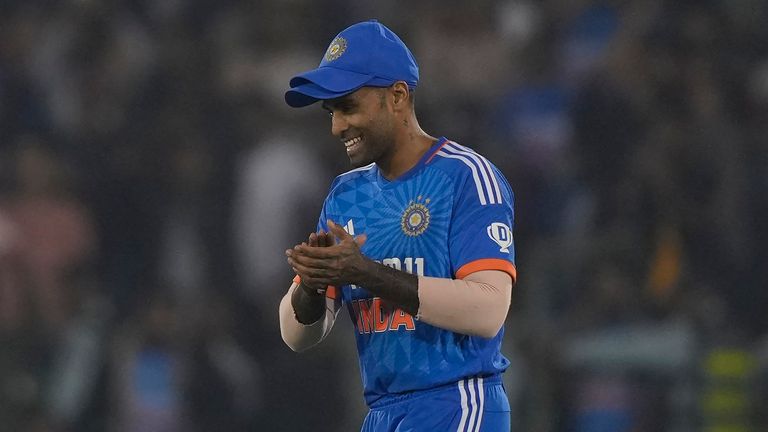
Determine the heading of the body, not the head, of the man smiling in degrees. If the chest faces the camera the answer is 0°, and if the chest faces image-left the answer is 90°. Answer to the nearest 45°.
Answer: approximately 45°

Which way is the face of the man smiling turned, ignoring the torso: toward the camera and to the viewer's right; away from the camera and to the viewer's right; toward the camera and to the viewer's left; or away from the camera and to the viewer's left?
toward the camera and to the viewer's left
